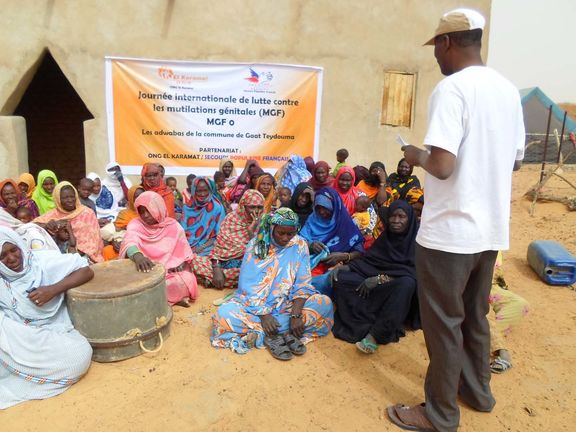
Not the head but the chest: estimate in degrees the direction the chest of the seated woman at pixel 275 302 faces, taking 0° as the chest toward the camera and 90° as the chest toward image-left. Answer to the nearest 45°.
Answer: approximately 0°

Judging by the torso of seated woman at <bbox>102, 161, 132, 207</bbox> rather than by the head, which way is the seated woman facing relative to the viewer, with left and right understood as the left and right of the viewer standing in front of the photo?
facing the viewer and to the right of the viewer

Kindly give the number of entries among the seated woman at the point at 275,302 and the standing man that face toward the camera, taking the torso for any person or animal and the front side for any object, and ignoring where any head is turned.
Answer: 1

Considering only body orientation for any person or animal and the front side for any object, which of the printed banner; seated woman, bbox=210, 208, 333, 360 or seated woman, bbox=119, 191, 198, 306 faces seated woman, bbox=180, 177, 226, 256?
the printed banner

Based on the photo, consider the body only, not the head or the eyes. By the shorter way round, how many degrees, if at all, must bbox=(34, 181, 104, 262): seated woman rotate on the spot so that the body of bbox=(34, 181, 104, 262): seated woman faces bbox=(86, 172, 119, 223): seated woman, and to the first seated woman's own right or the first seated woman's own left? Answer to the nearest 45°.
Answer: approximately 180°

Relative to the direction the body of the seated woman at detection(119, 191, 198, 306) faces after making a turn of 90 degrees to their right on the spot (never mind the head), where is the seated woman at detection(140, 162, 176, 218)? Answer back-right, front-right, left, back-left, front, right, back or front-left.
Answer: right

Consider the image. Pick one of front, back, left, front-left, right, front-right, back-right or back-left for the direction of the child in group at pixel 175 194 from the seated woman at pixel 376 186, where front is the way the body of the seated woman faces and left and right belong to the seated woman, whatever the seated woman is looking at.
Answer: right

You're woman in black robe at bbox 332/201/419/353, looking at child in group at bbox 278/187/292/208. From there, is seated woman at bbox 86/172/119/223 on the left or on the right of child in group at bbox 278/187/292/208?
left

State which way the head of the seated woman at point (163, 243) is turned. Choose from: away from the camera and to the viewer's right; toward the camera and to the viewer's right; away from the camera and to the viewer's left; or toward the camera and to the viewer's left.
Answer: toward the camera and to the viewer's left

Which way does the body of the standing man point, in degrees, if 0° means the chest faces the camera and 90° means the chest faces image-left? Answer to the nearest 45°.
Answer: approximately 135°
